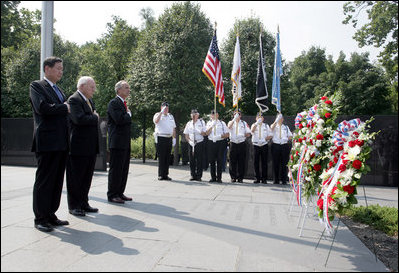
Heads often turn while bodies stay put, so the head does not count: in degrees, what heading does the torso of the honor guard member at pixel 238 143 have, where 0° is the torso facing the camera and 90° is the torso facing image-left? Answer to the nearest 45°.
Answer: approximately 0°

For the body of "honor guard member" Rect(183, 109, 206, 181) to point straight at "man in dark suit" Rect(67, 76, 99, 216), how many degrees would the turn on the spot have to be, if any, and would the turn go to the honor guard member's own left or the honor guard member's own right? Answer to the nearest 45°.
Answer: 0° — they already face them

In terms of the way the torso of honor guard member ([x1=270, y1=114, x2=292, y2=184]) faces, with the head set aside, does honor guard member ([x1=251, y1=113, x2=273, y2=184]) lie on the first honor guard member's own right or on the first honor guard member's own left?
on the first honor guard member's own right

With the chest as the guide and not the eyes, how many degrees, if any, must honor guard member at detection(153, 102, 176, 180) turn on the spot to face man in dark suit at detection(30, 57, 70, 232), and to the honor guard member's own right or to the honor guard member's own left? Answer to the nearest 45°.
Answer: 0° — they already face them

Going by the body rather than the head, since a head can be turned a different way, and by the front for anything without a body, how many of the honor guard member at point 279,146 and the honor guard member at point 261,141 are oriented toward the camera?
2

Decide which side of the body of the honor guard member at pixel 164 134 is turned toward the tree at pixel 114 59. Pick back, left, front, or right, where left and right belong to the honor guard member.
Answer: back
